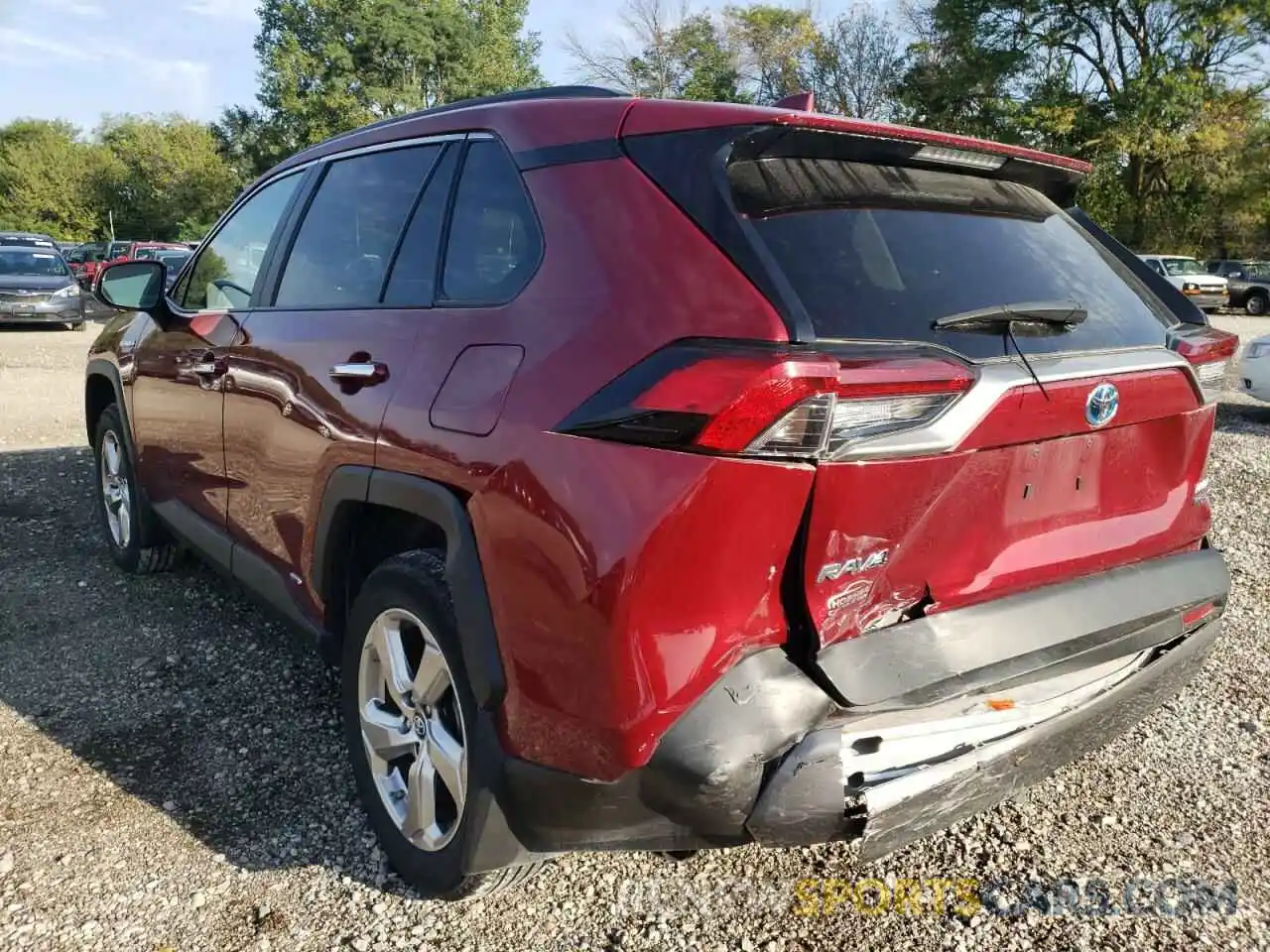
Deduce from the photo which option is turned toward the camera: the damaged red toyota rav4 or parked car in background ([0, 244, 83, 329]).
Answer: the parked car in background

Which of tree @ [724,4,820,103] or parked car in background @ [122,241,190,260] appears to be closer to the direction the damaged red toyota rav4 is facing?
the parked car in background

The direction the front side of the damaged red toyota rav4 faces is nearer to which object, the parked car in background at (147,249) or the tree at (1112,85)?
the parked car in background

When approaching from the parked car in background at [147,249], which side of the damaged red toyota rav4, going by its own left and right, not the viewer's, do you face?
front

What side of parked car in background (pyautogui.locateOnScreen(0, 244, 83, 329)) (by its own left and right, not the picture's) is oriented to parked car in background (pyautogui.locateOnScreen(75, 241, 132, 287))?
back

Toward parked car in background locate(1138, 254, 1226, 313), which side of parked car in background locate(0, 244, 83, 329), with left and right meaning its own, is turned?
left

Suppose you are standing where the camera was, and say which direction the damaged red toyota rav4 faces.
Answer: facing away from the viewer and to the left of the viewer

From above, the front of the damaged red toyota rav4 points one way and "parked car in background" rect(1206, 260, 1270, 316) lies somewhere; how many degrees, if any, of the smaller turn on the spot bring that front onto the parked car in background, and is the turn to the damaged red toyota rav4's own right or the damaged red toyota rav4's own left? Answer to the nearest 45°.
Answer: approximately 90° to the damaged red toyota rav4's own right

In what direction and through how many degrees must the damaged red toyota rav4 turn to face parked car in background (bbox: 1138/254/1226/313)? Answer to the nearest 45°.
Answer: approximately 90° to its right

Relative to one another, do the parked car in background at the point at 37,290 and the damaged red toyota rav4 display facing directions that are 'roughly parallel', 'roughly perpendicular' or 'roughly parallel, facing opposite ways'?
roughly parallel, facing opposite ways

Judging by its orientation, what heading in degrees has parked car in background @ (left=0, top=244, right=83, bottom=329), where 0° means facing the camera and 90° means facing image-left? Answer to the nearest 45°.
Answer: approximately 0°

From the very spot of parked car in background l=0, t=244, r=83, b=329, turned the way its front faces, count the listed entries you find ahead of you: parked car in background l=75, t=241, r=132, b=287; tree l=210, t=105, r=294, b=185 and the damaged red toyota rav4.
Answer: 1

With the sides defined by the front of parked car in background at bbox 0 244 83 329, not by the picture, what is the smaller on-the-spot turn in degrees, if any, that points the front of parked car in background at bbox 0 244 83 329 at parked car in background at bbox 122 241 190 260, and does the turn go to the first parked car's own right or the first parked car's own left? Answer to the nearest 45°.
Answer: approximately 180°

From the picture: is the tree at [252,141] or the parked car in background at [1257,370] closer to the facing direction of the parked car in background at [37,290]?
the parked car in background

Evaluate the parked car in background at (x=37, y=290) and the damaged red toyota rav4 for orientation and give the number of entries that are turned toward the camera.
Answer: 1

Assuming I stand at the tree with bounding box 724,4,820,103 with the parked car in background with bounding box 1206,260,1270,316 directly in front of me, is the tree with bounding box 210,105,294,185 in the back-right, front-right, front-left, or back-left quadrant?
back-right

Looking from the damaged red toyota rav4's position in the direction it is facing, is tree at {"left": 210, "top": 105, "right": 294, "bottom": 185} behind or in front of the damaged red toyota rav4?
in front

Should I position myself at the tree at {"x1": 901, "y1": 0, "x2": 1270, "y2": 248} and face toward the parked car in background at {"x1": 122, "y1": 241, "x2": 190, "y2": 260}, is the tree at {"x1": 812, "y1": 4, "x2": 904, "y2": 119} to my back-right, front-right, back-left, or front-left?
front-right

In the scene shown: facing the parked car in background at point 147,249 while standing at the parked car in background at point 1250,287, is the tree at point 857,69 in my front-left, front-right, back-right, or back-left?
front-right
